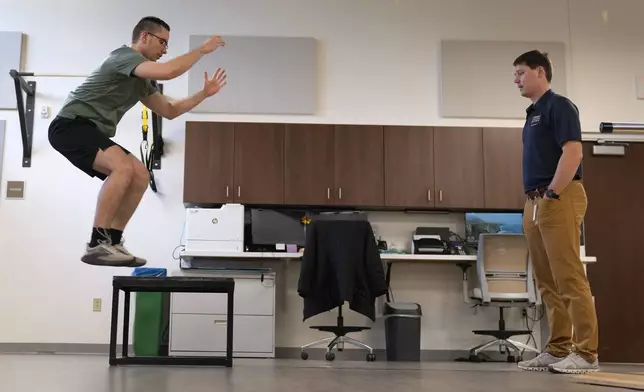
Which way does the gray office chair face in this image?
away from the camera

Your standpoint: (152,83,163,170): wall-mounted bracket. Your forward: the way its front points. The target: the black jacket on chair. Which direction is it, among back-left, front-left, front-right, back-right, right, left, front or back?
front-left

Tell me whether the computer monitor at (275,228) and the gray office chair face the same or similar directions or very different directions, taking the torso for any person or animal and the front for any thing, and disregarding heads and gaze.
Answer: very different directions

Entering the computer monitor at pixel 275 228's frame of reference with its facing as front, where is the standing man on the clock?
The standing man is roughly at 11 o'clock from the computer monitor.

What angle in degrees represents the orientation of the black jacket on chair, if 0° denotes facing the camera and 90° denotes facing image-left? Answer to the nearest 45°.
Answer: approximately 180°

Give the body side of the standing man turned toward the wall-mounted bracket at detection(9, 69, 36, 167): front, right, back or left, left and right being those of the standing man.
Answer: front

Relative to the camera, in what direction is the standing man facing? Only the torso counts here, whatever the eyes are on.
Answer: to the viewer's left

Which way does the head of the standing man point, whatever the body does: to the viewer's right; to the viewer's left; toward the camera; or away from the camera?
to the viewer's left

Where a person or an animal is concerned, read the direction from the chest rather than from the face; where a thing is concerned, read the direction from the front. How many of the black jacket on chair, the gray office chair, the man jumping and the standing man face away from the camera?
2

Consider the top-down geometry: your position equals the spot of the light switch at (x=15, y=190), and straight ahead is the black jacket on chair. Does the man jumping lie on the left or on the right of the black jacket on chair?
right

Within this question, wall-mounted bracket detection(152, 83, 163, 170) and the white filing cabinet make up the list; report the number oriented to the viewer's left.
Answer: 0
